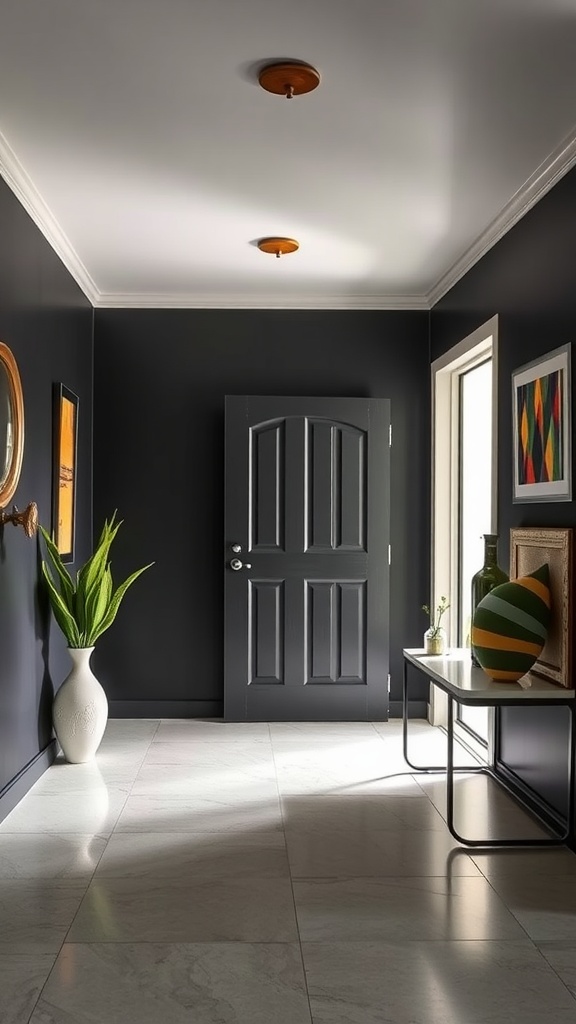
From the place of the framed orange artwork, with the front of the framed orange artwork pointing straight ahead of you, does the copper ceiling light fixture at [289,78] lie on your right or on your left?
on your right

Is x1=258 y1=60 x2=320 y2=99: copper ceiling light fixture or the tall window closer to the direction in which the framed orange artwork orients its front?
the tall window

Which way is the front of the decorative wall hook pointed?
to the viewer's right

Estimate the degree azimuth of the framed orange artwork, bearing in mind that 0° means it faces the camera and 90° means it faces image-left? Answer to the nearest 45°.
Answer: approximately 270°

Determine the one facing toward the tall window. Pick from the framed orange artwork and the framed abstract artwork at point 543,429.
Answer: the framed orange artwork

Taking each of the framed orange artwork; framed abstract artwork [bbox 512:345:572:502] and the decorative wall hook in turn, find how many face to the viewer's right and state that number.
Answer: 2

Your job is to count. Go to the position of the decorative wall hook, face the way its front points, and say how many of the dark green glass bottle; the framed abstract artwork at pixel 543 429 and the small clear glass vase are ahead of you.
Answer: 3

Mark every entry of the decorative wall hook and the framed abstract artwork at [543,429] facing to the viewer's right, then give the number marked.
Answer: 1

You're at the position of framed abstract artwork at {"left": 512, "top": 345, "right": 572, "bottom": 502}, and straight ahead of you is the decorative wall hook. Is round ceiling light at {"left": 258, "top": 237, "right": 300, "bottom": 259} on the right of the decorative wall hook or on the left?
right
